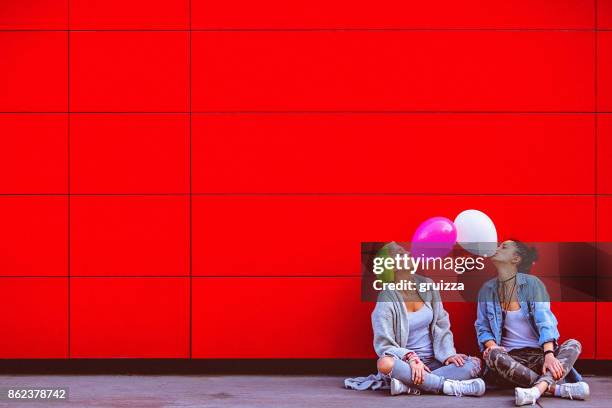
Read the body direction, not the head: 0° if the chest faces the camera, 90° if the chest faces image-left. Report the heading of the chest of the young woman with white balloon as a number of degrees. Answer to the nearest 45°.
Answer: approximately 0°

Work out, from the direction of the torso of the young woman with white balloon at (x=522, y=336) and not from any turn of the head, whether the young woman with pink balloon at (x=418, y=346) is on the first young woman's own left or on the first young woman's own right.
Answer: on the first young woman's own right
